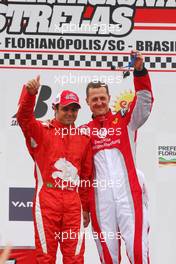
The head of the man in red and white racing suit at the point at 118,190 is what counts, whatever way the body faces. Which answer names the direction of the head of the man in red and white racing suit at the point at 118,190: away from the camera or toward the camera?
toward the camera

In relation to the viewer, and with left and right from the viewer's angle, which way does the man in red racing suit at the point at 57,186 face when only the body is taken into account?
facing the viewer
